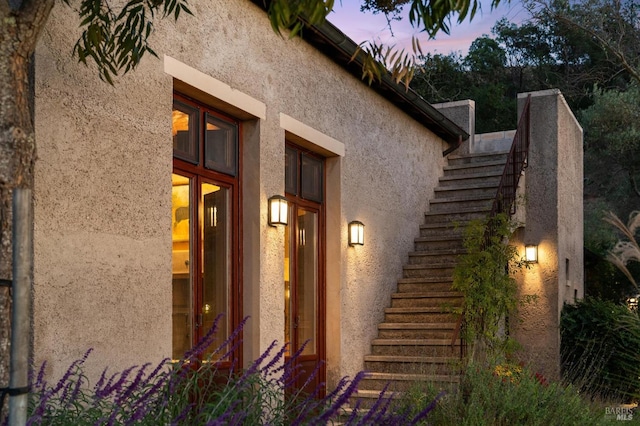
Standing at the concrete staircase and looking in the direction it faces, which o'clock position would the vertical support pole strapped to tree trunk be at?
The vertical support pole strapped to tree trunk is roughly at 12 o'clock from the concrete staircase.

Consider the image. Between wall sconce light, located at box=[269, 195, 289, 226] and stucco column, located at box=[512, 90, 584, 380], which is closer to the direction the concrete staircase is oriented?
the wall sconce light

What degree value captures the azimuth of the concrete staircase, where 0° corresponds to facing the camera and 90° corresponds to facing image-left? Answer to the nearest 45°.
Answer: approximately 0°

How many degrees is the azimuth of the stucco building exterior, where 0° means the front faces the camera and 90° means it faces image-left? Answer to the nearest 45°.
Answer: approximately 315°

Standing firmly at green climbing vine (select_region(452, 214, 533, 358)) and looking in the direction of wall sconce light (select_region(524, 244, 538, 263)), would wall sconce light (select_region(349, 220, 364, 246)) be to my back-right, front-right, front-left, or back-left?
back-left

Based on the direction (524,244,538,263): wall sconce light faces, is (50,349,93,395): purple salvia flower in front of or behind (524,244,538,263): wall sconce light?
in front

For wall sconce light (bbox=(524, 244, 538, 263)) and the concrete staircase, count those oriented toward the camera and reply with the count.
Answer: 2

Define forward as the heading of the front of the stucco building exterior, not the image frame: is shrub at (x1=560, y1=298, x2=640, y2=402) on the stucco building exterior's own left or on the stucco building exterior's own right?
on the stucco building exterior's own left

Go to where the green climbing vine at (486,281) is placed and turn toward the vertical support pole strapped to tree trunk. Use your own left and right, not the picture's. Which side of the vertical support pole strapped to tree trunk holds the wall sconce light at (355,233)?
right

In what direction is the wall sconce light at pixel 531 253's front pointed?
toward the camera

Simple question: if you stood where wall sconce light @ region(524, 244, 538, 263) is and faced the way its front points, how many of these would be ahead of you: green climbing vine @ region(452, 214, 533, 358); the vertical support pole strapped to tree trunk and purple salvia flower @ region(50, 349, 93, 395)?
3
